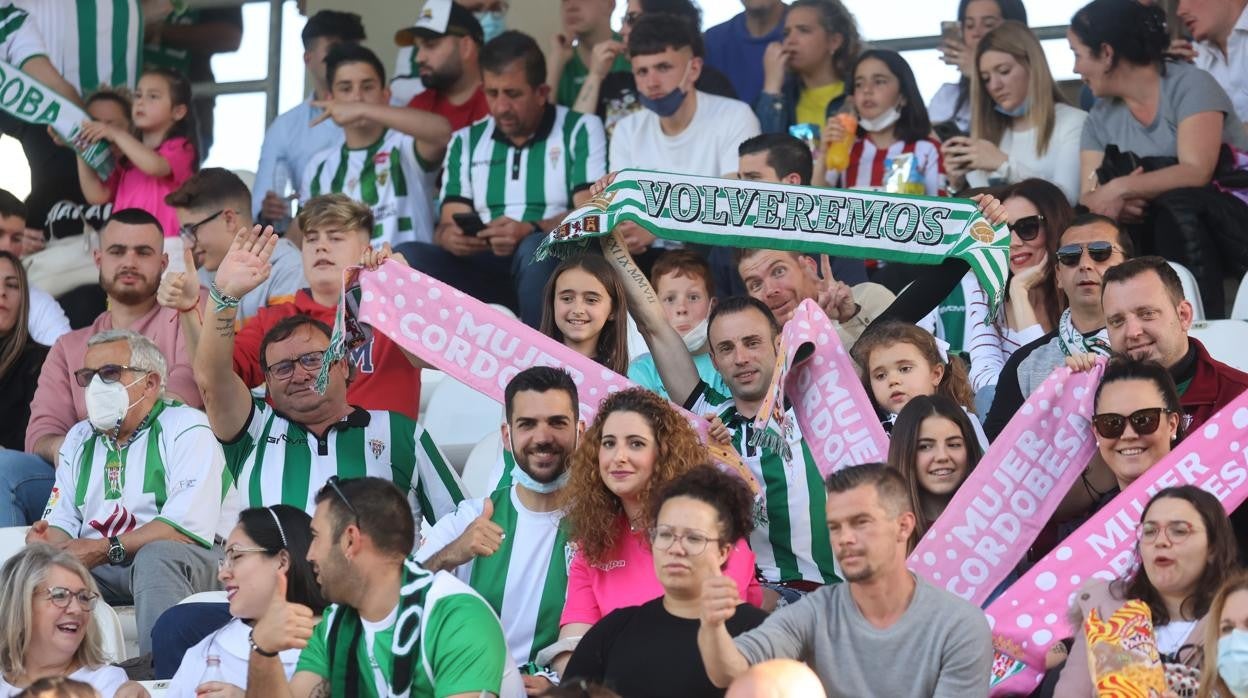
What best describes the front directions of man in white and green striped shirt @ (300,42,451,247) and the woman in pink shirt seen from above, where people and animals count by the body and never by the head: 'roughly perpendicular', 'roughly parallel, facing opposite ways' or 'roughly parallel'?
roughly parallel

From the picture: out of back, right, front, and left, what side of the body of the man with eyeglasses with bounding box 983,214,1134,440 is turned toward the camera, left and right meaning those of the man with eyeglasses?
front

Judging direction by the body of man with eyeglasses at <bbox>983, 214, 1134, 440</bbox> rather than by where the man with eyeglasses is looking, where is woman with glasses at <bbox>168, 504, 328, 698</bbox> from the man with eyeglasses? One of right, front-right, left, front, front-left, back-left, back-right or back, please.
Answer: front-right

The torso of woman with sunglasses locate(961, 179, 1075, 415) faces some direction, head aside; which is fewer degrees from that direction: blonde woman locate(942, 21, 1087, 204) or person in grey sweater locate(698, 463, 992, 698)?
the person in grey sweater

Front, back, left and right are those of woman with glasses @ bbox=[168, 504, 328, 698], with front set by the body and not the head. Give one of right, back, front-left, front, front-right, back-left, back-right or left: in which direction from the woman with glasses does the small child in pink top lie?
back-right

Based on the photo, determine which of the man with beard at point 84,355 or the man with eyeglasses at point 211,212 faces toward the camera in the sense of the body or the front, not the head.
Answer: the man with beard

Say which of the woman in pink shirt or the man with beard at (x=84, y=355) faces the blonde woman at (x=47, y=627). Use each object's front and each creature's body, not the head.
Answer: the man with beard

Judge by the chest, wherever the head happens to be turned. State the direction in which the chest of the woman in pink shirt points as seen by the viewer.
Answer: toward the camera

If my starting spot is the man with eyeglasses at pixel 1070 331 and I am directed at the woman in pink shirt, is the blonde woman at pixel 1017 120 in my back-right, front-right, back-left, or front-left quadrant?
back-right

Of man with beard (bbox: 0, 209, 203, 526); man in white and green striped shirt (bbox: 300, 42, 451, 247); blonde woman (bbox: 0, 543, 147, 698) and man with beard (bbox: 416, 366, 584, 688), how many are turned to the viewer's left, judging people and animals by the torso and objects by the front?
0

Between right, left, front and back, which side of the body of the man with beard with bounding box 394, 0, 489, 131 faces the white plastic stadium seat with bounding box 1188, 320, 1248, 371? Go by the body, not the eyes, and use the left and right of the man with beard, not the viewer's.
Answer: left

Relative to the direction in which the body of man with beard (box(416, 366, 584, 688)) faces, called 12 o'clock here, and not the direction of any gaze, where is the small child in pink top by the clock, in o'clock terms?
The small child in pink top is roughly at 5 o'clock from the man with beard.

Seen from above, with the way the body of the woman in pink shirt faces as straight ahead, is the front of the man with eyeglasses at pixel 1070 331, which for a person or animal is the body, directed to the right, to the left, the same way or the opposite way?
the same way

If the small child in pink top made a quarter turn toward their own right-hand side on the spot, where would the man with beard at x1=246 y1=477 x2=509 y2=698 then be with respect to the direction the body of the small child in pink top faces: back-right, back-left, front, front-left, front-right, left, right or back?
back-left
